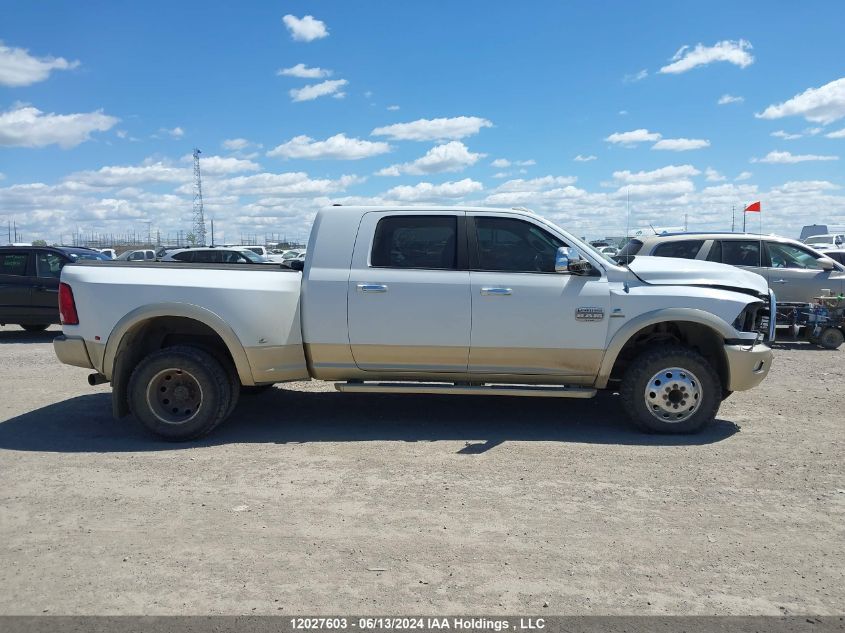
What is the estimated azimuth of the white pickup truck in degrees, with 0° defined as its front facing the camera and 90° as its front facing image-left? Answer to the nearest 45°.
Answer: approximately 270°

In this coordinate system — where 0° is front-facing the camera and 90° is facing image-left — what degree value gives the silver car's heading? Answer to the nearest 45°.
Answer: approximately 270°

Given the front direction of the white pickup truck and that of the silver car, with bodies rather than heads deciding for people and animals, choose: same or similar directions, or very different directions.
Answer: same or similar directions

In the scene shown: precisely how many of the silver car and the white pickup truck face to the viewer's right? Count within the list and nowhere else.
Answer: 2

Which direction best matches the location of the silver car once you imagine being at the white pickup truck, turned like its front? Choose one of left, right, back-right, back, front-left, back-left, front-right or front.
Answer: front-left

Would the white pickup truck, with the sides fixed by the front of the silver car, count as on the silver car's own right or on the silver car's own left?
on the silver car's own right
